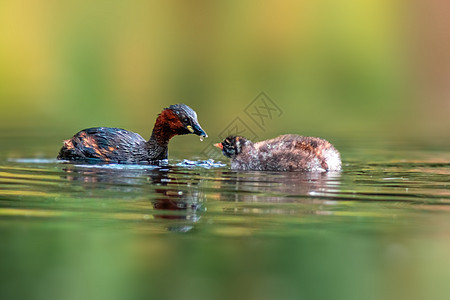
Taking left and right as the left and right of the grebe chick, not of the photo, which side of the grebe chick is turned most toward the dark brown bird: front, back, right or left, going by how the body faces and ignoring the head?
front

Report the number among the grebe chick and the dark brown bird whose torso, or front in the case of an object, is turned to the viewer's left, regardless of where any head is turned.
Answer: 1

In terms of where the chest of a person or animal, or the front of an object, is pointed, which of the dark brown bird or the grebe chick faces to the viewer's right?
the dark brown bird

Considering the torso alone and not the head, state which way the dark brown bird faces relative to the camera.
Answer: to the viewer's right

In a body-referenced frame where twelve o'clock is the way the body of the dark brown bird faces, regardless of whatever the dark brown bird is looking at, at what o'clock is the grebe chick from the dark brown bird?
The grebe chick is roughly at 1 o'clock from the dark brown bird.

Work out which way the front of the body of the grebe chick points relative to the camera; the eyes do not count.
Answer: to the viewer's left
